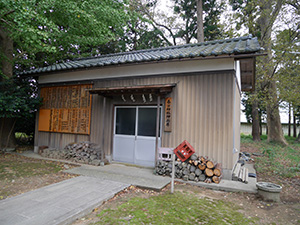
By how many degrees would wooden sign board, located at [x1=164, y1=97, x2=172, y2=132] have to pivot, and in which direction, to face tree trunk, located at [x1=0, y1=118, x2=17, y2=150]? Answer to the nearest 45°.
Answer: approximately 90° to its right

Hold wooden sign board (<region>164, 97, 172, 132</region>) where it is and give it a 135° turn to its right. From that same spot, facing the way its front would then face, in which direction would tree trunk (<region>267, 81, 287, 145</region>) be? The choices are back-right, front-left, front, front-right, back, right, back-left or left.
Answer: right

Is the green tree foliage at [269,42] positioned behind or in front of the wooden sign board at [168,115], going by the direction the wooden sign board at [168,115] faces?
behind

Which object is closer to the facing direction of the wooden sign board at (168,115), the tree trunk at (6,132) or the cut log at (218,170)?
the cut log

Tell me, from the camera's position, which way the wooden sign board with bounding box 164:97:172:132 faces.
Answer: facing the viewer

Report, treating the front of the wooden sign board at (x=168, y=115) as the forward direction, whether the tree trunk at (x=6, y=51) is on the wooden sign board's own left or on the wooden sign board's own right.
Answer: on the wooden sign board's own right

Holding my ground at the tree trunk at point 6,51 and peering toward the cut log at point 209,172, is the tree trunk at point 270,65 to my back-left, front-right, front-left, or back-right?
front-left

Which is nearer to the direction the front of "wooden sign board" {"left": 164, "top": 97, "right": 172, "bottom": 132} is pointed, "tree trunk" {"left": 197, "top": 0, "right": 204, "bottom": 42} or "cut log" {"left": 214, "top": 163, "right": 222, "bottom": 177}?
the cut log
